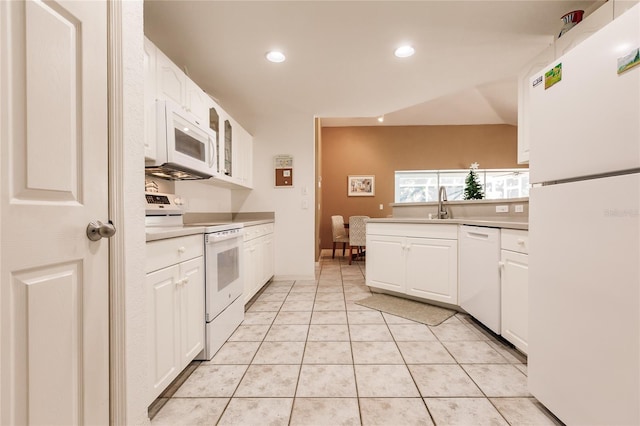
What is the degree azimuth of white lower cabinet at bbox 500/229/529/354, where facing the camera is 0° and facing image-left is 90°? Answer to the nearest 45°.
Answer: approximately 45°

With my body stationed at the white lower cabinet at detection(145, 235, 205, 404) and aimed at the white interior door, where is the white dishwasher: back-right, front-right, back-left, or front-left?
back-left

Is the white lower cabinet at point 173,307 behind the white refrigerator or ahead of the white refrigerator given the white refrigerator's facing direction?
ahead

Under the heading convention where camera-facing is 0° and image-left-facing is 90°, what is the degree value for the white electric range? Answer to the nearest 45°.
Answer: approximately 315°

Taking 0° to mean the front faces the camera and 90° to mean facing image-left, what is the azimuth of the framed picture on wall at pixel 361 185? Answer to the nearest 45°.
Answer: approximately 0°

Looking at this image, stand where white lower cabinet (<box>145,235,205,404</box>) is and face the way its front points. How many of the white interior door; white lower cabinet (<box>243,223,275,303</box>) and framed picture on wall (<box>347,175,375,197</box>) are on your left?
2

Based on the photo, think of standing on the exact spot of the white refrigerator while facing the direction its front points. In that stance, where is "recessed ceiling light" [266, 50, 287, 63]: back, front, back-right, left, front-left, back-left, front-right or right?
front-right

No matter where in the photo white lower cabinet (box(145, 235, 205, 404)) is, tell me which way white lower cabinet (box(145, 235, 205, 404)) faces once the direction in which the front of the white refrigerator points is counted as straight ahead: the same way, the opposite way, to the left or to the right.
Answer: the opposite way

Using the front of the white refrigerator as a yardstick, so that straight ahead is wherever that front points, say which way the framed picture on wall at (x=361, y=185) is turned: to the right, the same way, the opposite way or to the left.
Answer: to the left

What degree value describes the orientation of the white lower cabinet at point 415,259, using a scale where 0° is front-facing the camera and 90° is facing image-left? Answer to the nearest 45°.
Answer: approximately 45°

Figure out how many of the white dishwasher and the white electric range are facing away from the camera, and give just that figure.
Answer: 0

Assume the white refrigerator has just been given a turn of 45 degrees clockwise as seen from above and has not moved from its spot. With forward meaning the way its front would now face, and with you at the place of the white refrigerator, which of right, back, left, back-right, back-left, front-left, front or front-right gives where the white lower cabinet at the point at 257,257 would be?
front

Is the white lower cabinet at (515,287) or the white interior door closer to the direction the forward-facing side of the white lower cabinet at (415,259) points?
the white interior door

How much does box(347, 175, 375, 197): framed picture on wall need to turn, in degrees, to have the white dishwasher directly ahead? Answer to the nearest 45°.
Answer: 0° — it already faces it

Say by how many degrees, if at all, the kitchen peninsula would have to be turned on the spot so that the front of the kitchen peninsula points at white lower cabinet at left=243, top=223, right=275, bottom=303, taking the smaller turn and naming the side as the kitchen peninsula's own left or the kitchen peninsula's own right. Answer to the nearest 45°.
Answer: approximately 45° to the kitchen peninsula's own right
